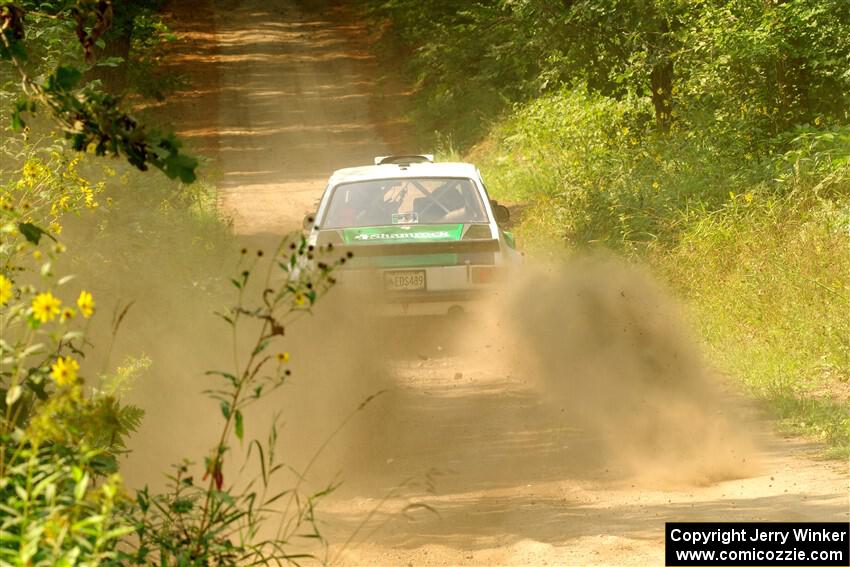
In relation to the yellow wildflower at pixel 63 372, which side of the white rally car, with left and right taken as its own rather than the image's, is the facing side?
back

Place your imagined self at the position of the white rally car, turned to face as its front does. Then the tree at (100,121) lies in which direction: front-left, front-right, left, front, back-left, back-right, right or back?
back

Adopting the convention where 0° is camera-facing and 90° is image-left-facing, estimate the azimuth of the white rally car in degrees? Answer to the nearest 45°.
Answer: approximately 180°

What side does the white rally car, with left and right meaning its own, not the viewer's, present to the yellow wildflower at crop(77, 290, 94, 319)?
back

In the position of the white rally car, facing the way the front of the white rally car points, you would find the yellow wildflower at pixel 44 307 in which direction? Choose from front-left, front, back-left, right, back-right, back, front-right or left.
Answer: back

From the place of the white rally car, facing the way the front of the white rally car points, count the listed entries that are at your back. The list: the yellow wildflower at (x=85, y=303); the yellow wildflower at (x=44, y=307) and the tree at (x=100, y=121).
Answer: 3
